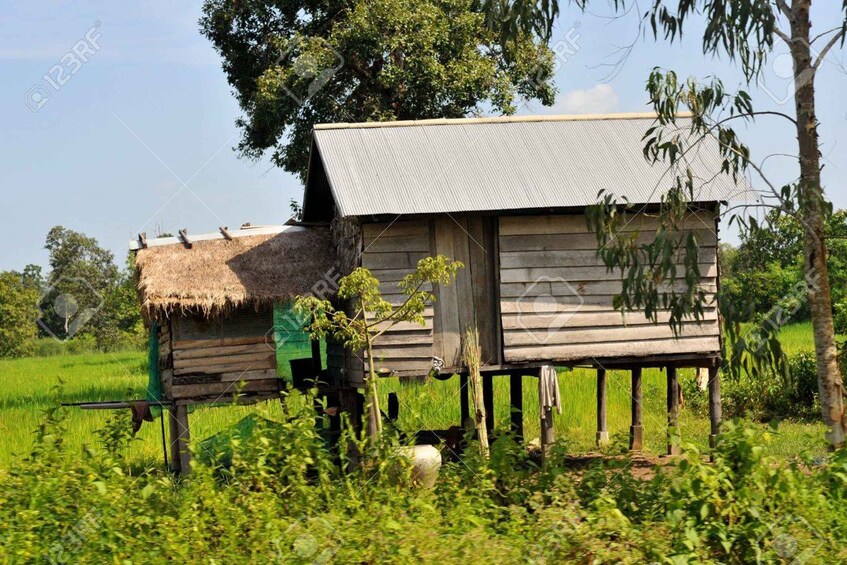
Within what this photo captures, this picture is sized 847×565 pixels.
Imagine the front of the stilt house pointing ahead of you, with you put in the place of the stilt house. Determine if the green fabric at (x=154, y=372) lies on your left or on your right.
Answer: on your right

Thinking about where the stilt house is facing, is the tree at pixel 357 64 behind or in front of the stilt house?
behind

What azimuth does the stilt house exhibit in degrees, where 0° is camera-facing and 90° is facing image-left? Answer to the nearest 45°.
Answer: approximately 0°

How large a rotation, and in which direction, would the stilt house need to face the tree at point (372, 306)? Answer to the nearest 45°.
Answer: approximately 45° to its right

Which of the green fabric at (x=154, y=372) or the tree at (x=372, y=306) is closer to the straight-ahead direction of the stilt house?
the tree

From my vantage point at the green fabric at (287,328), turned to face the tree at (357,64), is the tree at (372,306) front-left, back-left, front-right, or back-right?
back-right

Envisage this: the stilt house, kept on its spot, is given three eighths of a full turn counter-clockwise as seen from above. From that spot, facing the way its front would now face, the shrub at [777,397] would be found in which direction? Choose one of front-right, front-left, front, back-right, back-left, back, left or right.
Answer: front

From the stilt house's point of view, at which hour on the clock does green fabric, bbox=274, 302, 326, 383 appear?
The green fabric is roughly at 4 o'clock from the stilt house.
